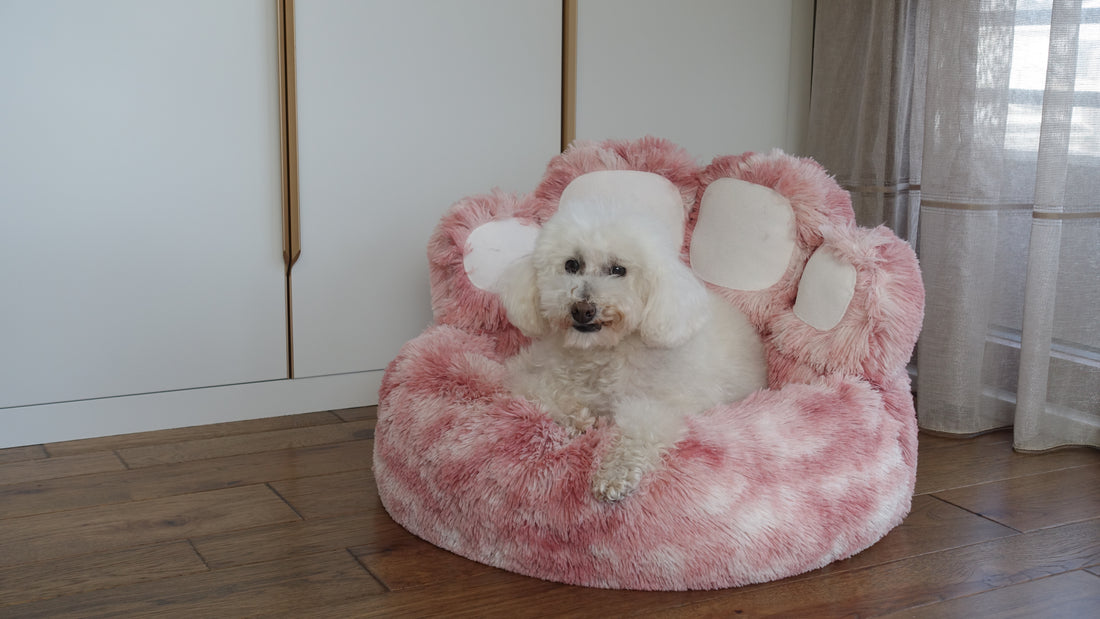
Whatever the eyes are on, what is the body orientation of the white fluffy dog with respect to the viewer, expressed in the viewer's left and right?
facing the viewer and to the left of the viewer

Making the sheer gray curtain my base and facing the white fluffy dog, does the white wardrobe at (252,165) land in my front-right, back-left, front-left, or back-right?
front-right

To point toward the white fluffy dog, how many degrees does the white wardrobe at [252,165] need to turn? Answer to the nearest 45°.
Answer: approximately 45° to its left

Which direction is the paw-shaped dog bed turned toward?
toward the camera

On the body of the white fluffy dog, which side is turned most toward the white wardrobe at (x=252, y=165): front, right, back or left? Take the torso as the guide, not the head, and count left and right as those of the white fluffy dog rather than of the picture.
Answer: right

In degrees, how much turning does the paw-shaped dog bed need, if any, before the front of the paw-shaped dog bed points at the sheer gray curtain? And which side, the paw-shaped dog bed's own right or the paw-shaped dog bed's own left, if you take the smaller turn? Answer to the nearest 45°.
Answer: approximately 135° to the paw-shaped dog bed's own left

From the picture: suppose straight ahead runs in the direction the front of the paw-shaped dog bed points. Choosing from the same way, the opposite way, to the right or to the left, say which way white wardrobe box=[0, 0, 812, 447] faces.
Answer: the same way

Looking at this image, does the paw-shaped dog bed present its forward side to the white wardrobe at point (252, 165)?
no

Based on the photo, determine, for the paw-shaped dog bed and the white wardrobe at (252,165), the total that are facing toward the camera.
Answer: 2

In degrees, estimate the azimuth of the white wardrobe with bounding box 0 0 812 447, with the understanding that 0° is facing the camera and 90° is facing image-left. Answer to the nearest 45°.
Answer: approximately 0°
